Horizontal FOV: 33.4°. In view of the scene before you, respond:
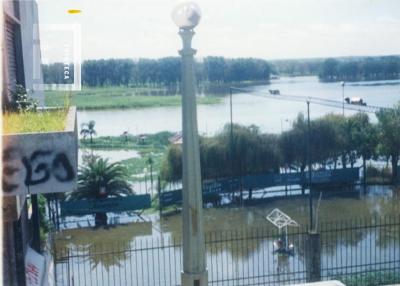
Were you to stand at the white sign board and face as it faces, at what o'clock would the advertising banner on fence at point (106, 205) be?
The advertising banner on fence is roughly at 8 o'clock from the white sign board.

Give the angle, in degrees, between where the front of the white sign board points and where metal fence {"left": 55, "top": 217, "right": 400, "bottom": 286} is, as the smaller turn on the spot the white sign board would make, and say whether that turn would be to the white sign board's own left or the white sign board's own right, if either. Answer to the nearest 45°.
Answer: approximately 90° to the white sign board's own left

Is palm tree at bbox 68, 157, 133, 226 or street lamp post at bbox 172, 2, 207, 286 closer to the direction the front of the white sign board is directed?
the street lamp post

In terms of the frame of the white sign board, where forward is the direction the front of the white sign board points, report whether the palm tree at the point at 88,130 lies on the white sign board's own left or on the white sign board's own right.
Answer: on the white sign board's own left

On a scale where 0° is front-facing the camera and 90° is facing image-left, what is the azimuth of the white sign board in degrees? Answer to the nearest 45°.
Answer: approximately 315°

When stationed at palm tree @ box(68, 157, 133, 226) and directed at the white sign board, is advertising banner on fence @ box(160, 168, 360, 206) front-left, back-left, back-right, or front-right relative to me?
back-left

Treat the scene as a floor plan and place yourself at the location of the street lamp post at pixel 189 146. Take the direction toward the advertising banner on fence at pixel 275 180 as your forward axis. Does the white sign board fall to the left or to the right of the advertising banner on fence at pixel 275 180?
left

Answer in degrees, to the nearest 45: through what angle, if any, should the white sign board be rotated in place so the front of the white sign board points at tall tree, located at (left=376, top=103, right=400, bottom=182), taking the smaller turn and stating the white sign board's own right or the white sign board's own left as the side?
approximately 90° to the white sign board's own left

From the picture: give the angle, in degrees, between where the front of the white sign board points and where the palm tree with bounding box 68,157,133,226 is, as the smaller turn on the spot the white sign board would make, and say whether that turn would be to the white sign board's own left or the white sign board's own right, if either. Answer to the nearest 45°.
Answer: approximately 135° to the white sign board's own left
